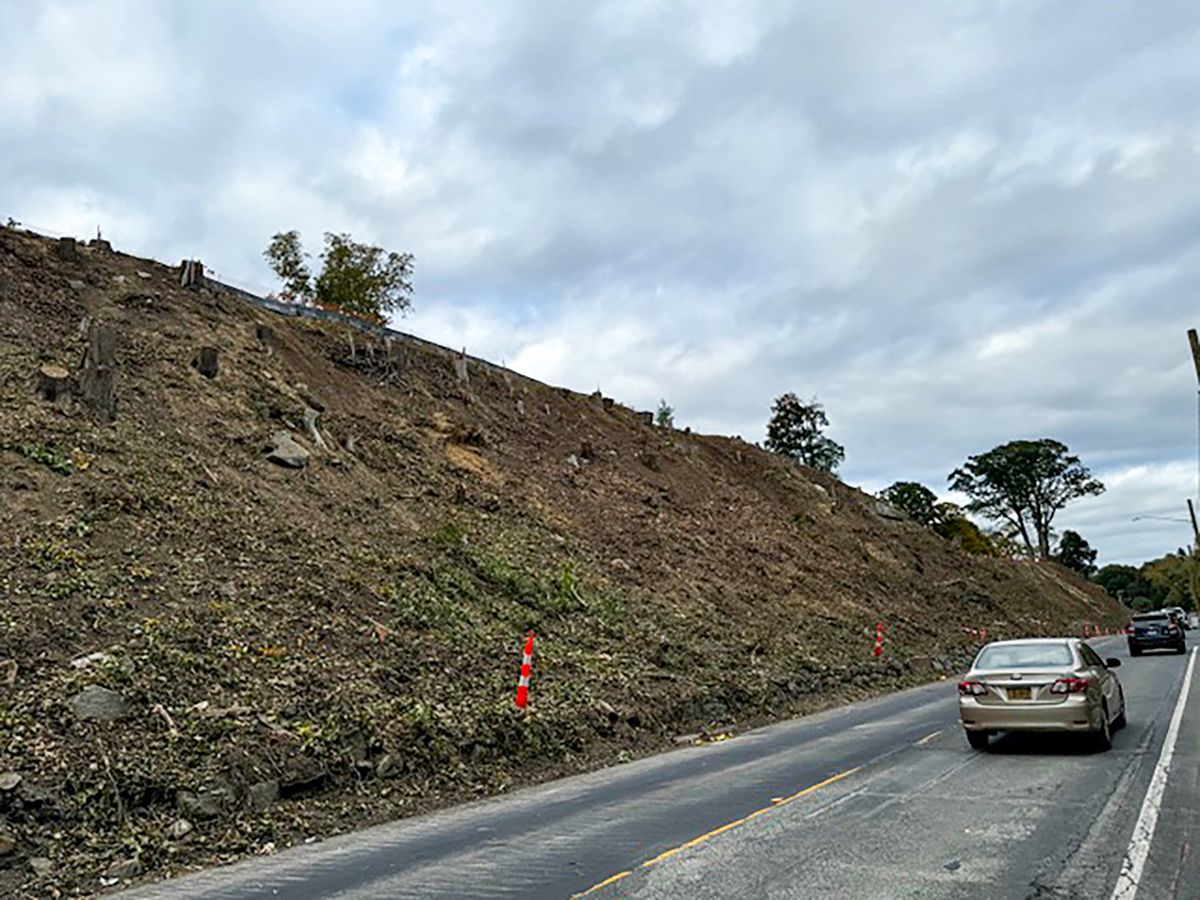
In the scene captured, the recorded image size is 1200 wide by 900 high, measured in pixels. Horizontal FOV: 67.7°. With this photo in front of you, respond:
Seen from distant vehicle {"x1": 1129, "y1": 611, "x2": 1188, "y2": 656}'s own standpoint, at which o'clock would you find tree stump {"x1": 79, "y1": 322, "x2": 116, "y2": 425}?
The tree stump is roughly at 7 o'clock from the distant vehicle.

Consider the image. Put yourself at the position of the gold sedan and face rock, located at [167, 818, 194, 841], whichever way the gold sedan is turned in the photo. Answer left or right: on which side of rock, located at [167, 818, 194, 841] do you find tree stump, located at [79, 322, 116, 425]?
right

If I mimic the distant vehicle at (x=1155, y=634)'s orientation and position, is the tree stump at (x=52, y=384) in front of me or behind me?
behind

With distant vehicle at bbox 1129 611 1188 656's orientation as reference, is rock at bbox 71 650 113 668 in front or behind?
behind

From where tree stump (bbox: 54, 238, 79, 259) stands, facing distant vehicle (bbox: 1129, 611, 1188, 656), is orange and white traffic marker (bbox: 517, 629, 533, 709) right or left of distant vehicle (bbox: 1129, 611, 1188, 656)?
right

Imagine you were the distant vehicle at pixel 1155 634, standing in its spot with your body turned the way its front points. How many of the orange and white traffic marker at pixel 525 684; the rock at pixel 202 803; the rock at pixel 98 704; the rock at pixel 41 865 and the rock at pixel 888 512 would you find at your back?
4

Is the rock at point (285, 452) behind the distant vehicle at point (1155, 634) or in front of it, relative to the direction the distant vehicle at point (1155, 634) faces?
behind

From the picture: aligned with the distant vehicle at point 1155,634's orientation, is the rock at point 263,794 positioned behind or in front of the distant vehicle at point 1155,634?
behind

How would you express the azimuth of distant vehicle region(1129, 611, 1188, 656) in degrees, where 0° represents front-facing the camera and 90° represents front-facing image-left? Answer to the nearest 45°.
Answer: approximately 180°

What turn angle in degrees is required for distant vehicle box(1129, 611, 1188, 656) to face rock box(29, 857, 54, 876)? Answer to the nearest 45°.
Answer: approximately 180°

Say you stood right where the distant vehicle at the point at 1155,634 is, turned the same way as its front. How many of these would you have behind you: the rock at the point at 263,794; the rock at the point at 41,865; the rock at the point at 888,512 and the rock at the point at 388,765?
3
